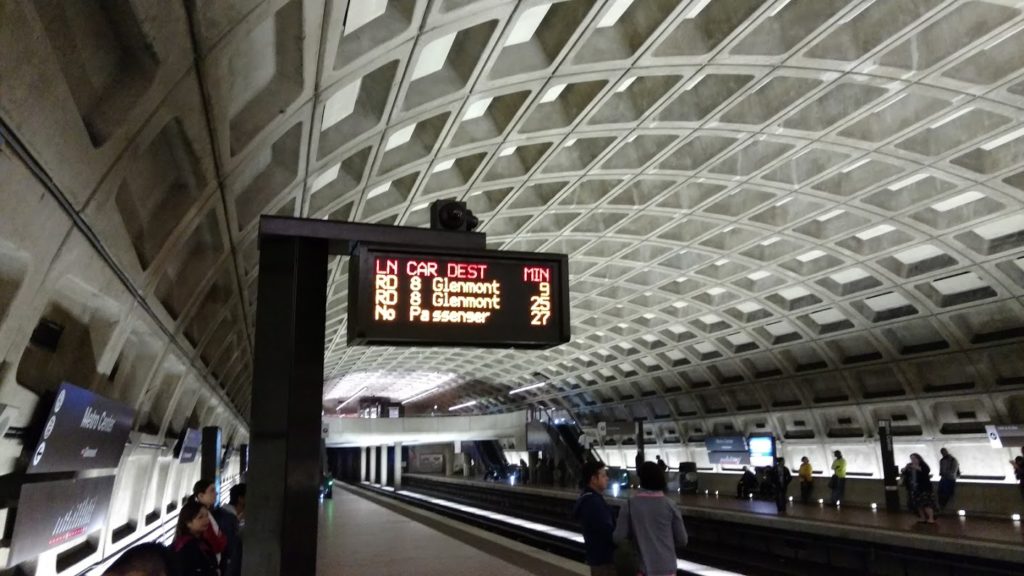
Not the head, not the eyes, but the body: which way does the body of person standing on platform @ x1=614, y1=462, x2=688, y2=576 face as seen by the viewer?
away from the camera

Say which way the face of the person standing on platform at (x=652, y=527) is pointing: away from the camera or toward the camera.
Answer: away from the camera
